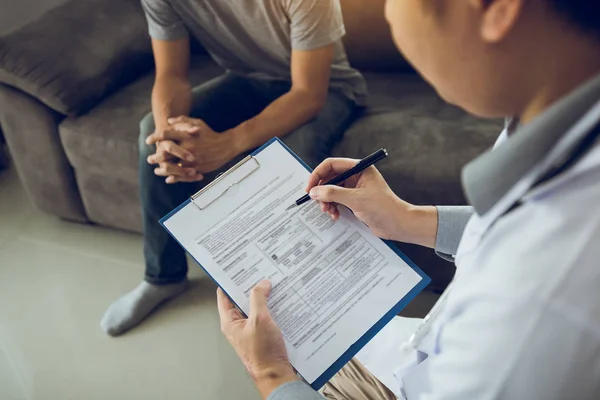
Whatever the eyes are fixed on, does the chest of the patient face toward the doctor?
no

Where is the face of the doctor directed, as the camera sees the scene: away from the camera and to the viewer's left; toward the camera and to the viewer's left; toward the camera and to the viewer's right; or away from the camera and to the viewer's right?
away from the camera and to the viewer's left

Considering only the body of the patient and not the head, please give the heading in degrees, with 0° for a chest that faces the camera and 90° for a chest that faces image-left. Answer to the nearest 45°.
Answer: approximately 45°
